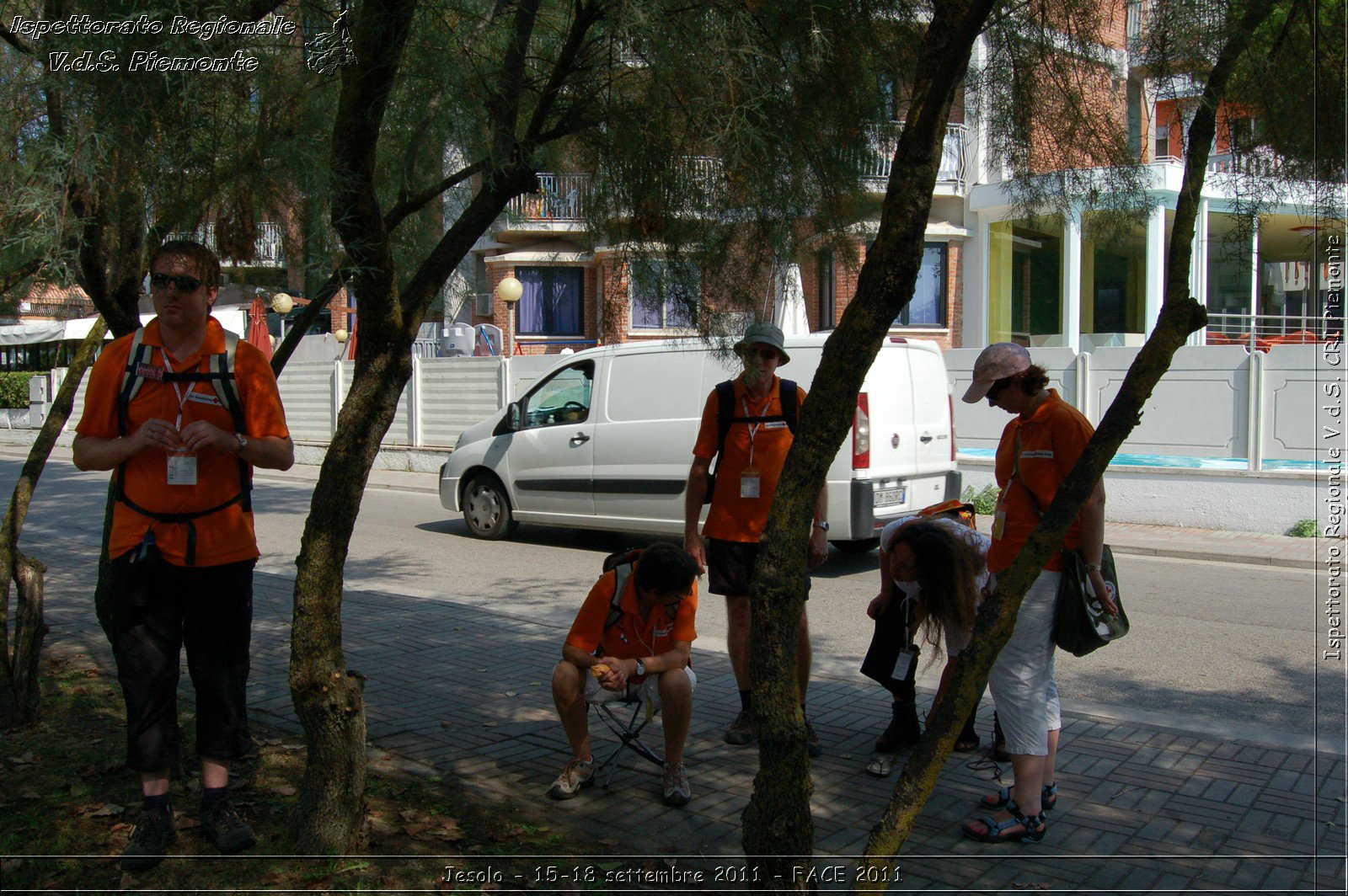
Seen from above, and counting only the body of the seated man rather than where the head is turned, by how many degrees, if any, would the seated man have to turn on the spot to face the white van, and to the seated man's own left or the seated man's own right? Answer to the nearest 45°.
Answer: approximately 180°

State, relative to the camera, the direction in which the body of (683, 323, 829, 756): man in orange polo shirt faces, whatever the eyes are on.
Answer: toward the camera

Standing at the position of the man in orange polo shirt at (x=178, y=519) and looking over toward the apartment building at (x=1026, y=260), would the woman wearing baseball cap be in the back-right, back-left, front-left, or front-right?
front-right

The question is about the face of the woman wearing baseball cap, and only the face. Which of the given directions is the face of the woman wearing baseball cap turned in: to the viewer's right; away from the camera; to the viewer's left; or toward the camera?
to the viewer's left

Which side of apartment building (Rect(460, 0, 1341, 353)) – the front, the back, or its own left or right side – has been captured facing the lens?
front

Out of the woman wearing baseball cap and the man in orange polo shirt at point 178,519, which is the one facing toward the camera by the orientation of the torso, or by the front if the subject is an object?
the man in orange polo shirt

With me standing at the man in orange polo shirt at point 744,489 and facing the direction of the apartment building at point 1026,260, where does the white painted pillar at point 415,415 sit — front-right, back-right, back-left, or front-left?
front-left

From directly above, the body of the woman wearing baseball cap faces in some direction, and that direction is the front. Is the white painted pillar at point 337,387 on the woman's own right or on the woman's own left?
on the woman's own right

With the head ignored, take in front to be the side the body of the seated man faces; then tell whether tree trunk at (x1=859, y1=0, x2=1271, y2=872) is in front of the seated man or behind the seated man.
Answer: in front

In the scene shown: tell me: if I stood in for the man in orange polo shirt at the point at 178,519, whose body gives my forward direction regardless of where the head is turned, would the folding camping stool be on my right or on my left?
on my left

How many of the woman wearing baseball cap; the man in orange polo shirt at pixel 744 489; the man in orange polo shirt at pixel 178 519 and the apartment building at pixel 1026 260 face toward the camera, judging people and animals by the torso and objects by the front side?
3

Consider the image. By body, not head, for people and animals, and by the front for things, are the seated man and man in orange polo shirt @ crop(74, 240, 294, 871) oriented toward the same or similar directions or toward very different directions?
same or similar directions

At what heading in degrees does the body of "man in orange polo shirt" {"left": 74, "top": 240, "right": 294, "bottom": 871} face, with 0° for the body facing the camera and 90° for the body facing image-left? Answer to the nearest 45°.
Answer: approximately 0°

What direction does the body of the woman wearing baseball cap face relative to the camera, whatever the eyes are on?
to the viewer's left

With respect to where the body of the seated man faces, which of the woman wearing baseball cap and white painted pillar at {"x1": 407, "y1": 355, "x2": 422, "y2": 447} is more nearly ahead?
the woman wearing baseball cap
